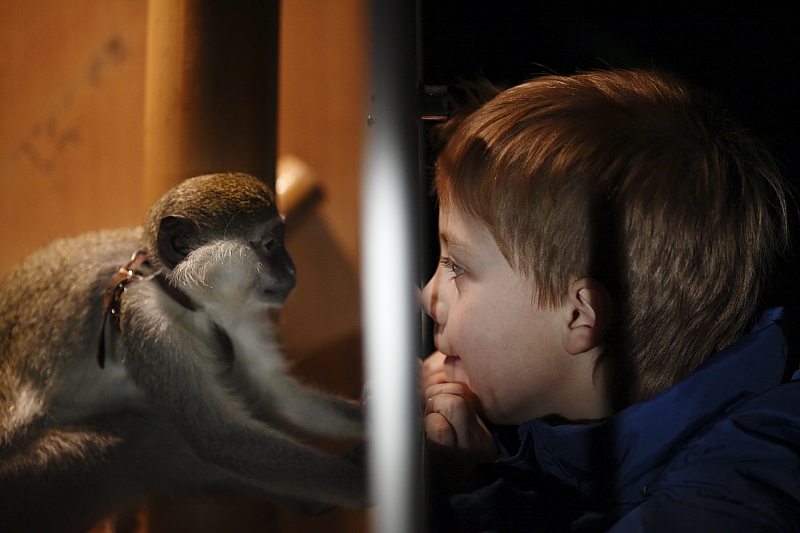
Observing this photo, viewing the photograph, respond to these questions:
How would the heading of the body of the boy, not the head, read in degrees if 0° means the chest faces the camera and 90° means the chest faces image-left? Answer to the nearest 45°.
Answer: approximately 90°

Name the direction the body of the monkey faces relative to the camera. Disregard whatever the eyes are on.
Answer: to the viewer's right

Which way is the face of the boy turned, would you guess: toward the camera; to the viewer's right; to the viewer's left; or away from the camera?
to the viewer's left

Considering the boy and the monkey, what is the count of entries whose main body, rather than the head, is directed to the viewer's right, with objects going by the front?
1
